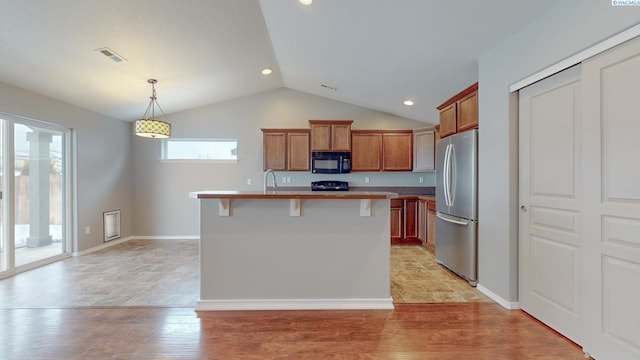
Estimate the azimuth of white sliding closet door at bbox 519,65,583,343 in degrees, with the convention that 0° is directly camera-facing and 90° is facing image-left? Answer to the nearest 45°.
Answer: approximately 45°

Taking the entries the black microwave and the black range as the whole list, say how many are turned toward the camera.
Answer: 2

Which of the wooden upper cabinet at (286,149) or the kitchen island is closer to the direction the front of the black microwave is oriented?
the kitchen island

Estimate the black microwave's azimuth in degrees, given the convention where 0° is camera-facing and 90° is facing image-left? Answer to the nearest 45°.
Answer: approximately 0°

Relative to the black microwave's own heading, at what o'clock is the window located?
The window is roughly at 3 o'clock from the black microwave.

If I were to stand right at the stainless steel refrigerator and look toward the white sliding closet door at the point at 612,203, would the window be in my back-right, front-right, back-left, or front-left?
back-right

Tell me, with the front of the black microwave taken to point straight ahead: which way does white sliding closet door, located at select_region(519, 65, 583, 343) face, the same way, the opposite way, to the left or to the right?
to the right

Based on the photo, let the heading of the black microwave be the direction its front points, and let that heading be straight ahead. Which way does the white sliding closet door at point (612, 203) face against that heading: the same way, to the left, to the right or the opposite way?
to the right

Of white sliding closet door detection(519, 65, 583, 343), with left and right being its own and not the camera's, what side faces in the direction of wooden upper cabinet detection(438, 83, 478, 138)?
right

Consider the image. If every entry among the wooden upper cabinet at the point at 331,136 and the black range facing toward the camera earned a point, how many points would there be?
2

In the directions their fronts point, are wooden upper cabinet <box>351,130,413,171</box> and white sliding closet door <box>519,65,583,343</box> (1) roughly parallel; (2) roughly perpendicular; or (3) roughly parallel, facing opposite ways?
roughly perpendicular
